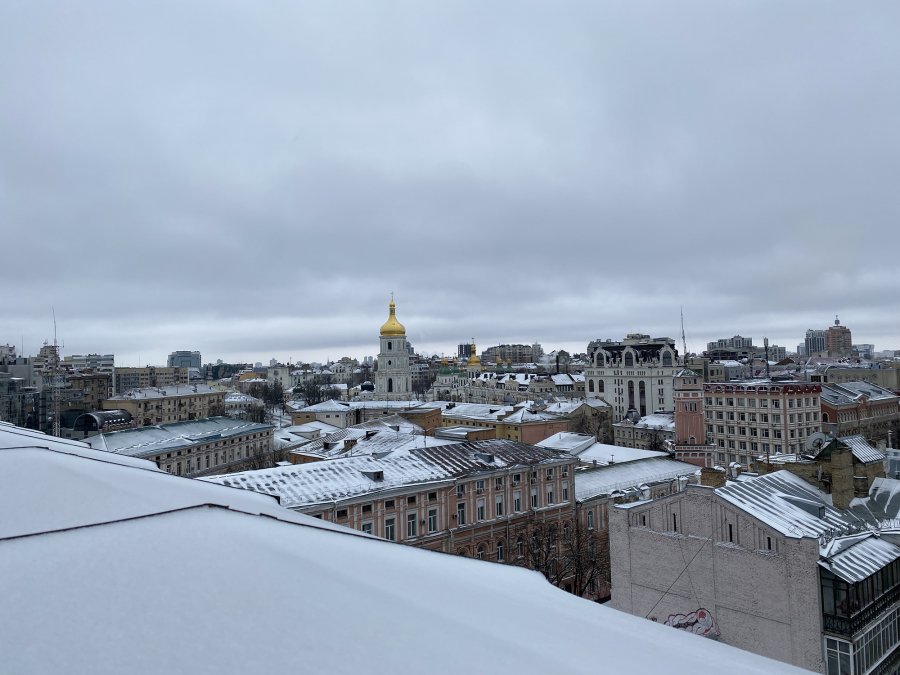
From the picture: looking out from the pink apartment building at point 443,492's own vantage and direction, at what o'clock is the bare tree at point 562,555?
The bare tree is roughly at 10 o'clock from the pink apartment building.

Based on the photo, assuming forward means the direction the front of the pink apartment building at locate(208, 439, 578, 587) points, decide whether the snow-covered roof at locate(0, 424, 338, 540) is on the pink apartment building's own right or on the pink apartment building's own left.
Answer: on the pink apartment building's own right
